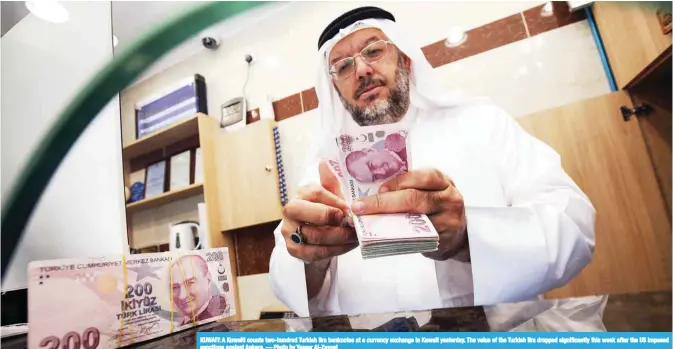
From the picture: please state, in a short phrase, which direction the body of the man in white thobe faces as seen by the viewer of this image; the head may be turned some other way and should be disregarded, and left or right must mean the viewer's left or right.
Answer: facing the viewer and to the left of the viewer

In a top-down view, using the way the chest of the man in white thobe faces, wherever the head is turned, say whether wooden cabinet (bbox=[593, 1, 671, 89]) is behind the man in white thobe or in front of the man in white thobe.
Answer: behind

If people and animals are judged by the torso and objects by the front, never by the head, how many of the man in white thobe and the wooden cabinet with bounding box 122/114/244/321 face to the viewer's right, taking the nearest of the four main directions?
0

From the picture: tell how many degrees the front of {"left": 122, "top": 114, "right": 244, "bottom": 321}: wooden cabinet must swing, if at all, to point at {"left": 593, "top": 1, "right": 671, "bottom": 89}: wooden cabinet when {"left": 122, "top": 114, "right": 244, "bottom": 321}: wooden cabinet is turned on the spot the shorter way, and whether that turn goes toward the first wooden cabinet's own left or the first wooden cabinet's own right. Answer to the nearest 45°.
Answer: approximately 90° to the first wooden cabinet's own left
